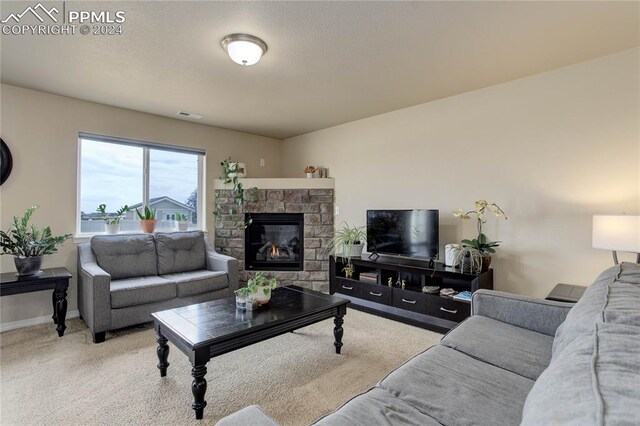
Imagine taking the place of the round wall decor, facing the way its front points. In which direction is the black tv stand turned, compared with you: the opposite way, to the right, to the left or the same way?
to the right

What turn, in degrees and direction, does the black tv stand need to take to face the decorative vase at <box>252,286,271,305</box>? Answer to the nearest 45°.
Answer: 0° — it already faces it

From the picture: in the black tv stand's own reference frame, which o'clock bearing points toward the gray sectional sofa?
The gray sectional sofa is roughly at 10 o'clock from the black tv stand.

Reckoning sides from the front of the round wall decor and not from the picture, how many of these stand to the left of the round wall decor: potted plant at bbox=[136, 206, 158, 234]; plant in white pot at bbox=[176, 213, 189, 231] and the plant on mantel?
3

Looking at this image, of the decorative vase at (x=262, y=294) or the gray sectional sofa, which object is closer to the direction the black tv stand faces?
the decorative vase

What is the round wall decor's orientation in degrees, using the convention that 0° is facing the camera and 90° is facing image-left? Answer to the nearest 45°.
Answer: approximately 0°

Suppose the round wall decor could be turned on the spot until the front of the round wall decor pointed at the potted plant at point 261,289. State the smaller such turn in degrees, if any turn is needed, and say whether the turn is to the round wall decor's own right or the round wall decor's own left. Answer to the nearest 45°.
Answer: approximately 45° to the round wall decor's own left

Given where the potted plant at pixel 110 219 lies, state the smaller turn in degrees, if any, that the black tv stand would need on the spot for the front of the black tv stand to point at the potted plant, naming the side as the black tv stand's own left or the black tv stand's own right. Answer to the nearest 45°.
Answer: approximately 45° to the black tv stand's own right
